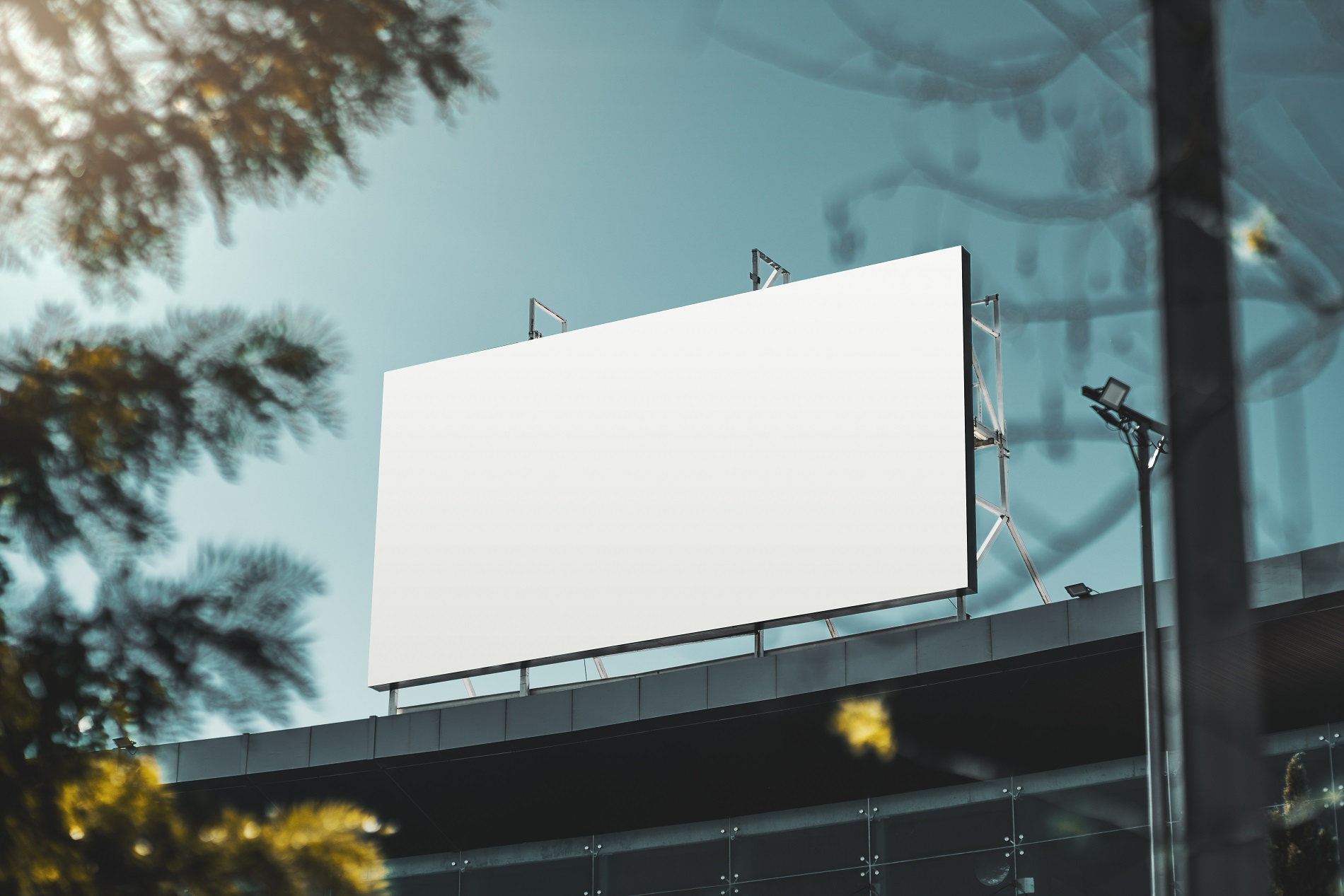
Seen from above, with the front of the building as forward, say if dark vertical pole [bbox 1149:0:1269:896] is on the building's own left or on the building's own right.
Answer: on the building's own left

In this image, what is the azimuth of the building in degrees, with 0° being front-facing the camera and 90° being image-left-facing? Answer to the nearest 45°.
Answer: approximately 45°

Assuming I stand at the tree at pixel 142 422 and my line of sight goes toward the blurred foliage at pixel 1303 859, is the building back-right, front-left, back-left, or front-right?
front-left

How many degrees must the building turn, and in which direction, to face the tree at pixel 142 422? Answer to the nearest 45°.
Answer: approximately 45° to its left

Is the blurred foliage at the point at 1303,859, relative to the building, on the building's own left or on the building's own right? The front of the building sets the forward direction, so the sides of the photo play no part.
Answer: on the building's own left

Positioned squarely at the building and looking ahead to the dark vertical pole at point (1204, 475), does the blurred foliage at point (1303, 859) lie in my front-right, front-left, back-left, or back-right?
front-left
